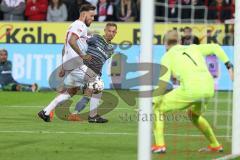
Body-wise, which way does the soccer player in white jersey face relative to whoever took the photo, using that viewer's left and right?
facing to the right of the viewer
